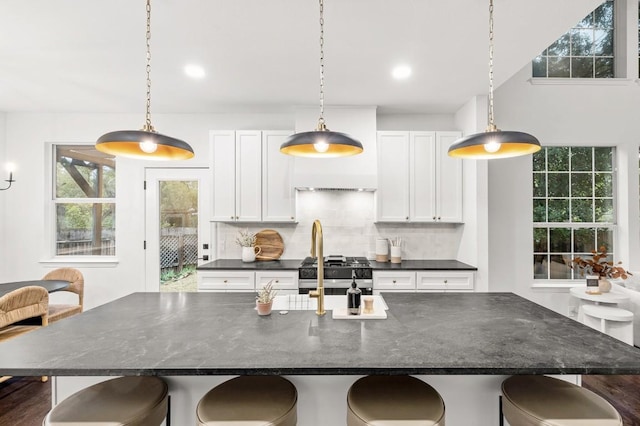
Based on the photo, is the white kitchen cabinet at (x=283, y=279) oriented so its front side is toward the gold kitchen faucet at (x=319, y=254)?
yes

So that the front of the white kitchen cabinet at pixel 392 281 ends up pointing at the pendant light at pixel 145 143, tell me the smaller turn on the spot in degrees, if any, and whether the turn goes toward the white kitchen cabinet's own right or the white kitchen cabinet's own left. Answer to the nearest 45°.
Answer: approximately 45° to the white kitchen cabinet's own right

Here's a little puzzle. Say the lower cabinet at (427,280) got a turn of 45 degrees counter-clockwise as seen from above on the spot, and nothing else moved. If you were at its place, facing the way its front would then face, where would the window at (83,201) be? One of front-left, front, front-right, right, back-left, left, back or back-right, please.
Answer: back-right

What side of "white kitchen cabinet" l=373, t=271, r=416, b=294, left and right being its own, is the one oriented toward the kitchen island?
front

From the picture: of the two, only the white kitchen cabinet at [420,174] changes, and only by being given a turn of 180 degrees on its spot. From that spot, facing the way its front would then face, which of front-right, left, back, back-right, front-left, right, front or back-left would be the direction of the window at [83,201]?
left

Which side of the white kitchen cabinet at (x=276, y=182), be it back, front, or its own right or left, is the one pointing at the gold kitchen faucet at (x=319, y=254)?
front

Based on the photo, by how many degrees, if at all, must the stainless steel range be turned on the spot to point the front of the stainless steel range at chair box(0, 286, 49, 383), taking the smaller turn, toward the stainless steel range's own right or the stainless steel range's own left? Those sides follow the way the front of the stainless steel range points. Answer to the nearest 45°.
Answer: approximately 90° to the stainless steel range's own right
